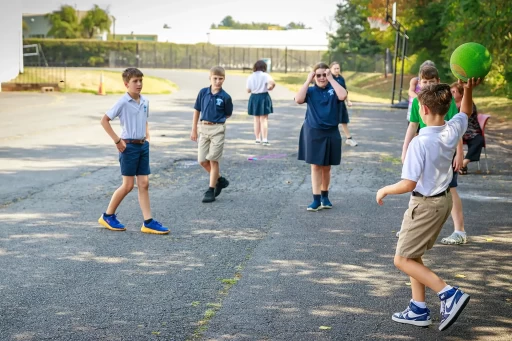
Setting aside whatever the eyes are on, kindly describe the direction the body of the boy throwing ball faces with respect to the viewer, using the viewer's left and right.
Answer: facing away from the viewer and to the left of the viewer

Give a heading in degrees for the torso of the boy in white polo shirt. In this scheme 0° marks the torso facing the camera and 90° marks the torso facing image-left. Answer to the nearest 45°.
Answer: approximately 315°

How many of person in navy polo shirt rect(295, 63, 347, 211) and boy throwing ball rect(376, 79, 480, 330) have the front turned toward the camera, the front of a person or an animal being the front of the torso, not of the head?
1

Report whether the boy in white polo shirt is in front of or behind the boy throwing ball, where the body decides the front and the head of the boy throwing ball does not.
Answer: in front

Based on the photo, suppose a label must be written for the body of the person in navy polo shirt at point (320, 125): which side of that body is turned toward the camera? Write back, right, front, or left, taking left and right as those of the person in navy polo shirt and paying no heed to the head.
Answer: front

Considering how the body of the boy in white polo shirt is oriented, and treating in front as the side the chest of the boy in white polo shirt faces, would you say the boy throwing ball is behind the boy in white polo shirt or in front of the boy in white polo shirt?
in front

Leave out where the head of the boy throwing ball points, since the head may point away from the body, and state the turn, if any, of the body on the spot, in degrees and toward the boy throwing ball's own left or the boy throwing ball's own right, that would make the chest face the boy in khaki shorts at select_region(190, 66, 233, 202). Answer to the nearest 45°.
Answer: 0° — they already face them

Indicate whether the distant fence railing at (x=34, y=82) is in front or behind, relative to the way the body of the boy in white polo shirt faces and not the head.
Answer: behind

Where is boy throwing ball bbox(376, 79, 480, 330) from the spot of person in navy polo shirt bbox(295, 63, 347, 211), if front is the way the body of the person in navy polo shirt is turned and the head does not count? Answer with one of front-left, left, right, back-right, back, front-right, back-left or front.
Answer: front

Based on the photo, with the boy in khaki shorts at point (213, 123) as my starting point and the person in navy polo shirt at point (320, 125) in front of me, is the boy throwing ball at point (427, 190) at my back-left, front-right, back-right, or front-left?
front-right

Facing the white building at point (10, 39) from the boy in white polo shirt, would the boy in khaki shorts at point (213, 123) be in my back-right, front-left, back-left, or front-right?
front-right

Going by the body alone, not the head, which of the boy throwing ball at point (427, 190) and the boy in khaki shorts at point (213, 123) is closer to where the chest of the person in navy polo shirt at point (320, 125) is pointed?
the boy throwing ball

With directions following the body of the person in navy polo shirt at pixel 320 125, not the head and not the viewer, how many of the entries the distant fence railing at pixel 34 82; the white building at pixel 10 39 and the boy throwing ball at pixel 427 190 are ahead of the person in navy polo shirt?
1

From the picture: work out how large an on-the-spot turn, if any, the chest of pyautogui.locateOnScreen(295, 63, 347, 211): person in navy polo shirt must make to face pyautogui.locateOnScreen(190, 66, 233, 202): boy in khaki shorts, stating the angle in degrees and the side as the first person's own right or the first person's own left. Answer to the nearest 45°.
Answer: approximately 135° to the first person's own right

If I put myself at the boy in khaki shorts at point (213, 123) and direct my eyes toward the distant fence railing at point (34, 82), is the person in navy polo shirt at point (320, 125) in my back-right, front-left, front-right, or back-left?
back-right

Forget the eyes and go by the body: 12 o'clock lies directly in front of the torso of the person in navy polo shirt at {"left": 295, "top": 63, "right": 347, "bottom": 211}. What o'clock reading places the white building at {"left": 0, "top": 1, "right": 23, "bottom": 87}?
The white building is roughly at 5 o'clock from the person in navy polo shirt.

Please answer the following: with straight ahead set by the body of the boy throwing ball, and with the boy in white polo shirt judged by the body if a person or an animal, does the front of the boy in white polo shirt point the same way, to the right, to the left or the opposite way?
the opposite way
